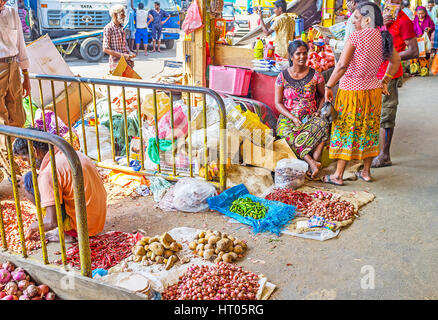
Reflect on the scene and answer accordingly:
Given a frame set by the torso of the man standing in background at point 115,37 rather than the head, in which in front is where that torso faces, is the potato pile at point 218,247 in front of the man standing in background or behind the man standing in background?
in front

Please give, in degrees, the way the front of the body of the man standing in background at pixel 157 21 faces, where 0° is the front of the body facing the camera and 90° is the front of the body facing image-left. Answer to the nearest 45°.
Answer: approximately 0°

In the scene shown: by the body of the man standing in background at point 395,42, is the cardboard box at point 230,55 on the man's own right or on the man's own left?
on the man's own right

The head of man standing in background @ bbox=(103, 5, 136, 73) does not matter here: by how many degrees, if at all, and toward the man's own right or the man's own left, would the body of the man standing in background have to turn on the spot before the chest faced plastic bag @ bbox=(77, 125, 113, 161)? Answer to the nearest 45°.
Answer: approximately 45° to the man's own right

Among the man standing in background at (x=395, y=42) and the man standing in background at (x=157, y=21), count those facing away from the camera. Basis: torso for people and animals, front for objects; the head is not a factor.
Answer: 0

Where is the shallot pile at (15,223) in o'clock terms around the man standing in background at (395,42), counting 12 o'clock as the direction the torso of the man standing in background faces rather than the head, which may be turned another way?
The shallot pile is roughly at 12 o'clock from the man standing in background.

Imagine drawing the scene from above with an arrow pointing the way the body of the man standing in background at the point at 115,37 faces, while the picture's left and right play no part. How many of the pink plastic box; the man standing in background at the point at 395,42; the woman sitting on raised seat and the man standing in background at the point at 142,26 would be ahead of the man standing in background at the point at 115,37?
3

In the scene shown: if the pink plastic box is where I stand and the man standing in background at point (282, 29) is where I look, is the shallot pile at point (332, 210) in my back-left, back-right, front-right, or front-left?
back-right

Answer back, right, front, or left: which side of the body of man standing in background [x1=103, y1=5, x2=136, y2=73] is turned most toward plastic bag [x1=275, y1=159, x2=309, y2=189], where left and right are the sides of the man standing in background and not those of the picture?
front
